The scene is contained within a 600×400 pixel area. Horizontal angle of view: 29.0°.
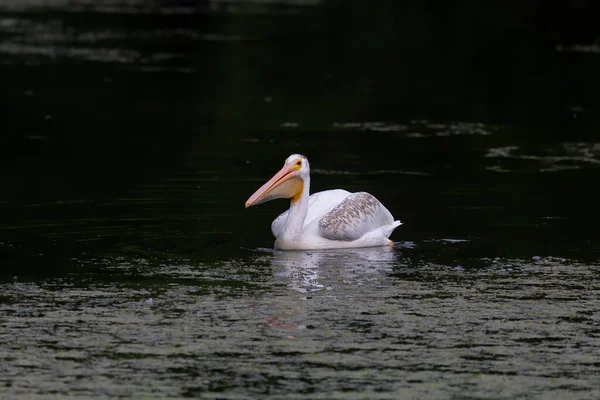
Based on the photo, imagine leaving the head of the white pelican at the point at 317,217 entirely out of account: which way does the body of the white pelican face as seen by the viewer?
to the viewer's left
